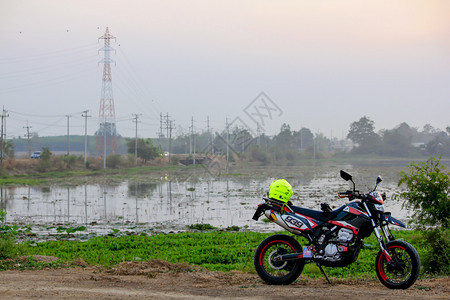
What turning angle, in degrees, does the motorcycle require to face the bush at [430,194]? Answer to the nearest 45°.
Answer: approximately 45° to its left

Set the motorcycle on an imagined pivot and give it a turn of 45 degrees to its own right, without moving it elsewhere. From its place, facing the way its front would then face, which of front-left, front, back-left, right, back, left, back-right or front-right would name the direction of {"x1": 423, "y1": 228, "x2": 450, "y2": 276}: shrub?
left

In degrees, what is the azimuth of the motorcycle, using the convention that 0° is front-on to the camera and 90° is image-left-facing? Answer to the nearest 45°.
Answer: approximately 270°
